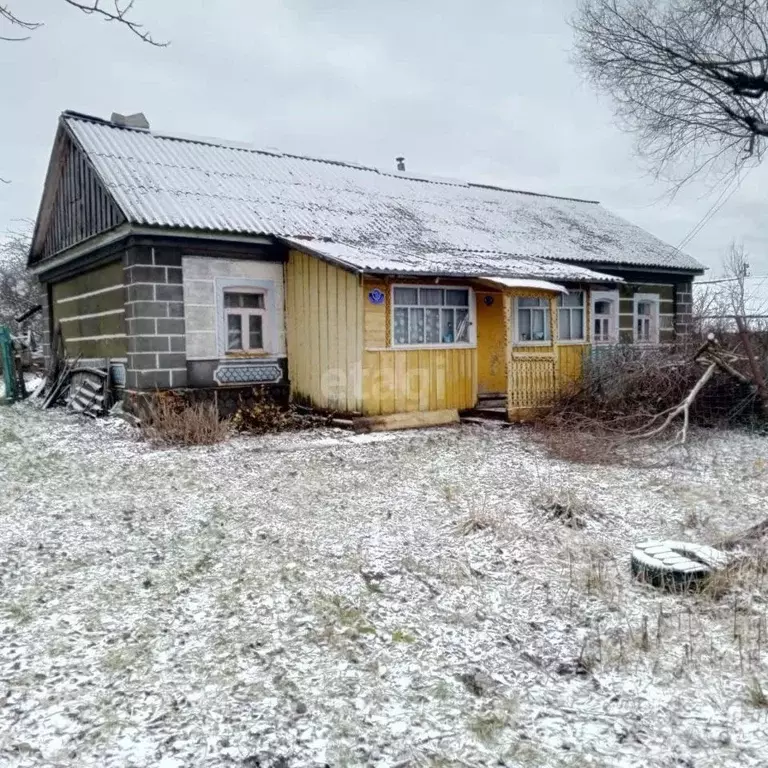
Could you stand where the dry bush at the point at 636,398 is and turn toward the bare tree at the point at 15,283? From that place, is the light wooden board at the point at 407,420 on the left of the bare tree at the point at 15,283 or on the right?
left

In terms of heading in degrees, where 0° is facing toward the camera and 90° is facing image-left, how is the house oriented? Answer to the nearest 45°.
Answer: approximately 315°

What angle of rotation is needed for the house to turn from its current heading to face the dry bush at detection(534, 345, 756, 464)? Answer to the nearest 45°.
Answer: approximately 45° to its left

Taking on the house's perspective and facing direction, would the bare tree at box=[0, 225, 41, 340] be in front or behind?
behind

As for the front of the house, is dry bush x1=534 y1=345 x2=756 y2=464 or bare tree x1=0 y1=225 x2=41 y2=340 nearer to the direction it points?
the dry bush

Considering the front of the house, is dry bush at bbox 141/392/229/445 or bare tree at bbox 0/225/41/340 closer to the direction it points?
the dry bush

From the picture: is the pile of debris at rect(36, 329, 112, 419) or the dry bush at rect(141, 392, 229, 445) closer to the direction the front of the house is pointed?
the dry bush
